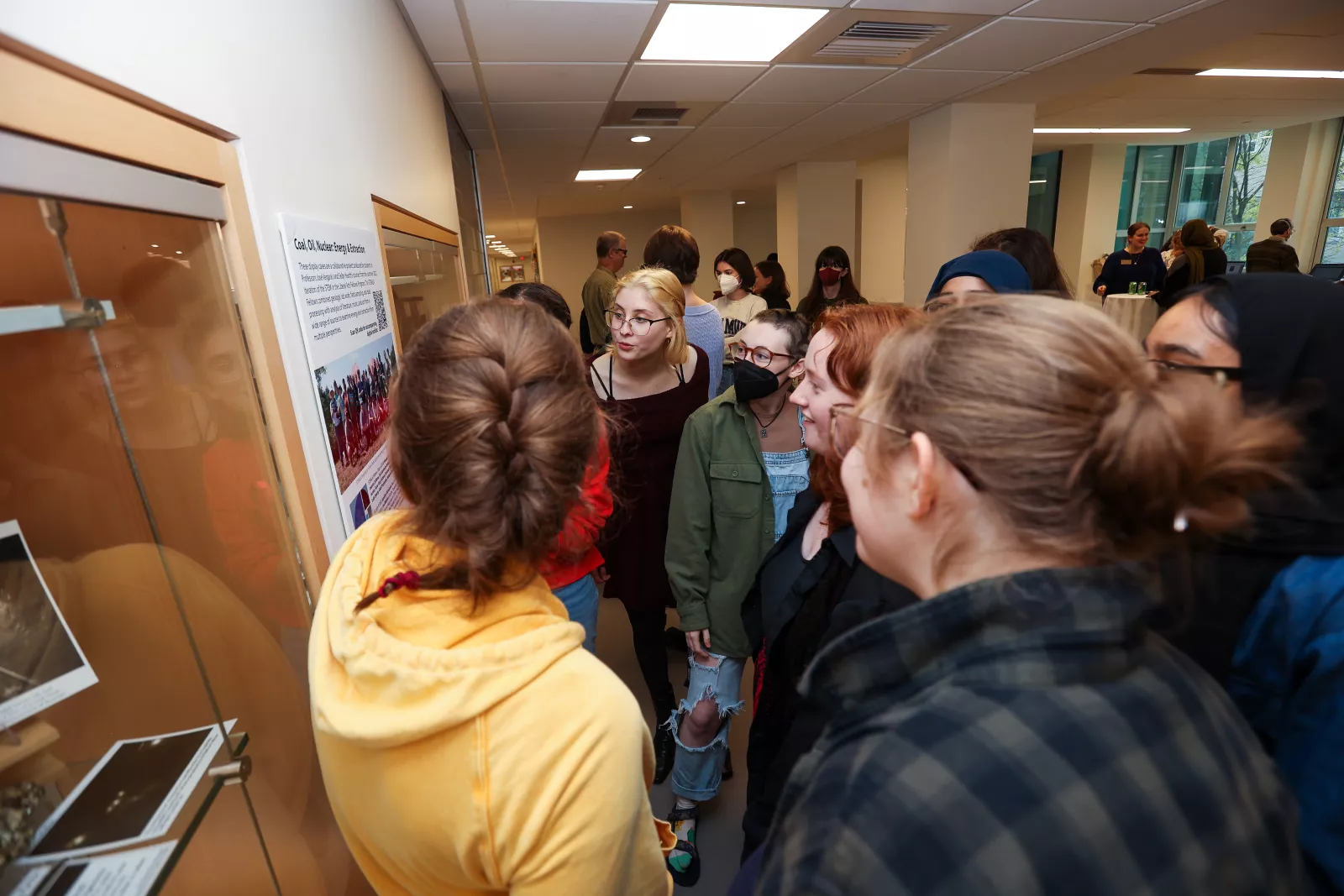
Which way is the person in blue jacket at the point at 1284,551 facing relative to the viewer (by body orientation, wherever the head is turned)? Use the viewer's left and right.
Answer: facing to the left of the viewer

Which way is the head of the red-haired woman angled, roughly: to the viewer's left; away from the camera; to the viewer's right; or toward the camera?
to the viewer's left

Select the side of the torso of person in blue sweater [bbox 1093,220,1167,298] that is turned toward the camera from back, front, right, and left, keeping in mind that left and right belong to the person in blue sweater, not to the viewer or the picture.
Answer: front

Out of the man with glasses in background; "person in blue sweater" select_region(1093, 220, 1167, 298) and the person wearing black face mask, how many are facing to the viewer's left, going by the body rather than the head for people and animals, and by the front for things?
0

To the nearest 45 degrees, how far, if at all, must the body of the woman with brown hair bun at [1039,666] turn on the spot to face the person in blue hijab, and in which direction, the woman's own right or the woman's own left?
approximately 45° to the woman's own right

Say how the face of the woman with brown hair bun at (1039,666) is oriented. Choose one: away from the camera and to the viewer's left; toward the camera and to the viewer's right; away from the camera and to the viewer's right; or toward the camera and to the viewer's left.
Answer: away from the camera and to the viewer's left

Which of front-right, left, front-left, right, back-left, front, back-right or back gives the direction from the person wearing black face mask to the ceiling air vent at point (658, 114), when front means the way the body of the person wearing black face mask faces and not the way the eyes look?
back

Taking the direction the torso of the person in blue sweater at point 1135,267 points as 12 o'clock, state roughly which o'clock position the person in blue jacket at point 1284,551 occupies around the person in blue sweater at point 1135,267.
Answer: the person in blue jacket at point 1284,551 is roughly at 12 o'clock from the person in blue sweater at point 1135,267.

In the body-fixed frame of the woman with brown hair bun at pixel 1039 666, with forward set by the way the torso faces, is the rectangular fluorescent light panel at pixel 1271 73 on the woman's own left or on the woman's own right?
on the woman's own right

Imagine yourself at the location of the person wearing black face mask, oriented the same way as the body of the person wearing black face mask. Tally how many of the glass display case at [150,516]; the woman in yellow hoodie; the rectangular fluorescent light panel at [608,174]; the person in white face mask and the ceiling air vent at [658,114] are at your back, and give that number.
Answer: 3

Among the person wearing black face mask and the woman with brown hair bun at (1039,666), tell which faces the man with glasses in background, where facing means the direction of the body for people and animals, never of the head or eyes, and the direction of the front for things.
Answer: the woman with brown hair bun

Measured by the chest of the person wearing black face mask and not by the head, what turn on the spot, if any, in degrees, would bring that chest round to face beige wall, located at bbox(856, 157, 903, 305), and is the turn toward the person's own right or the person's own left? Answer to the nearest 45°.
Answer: approximately 180°

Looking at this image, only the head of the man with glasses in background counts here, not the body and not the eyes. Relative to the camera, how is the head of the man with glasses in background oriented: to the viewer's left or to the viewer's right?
to the viewer's right
